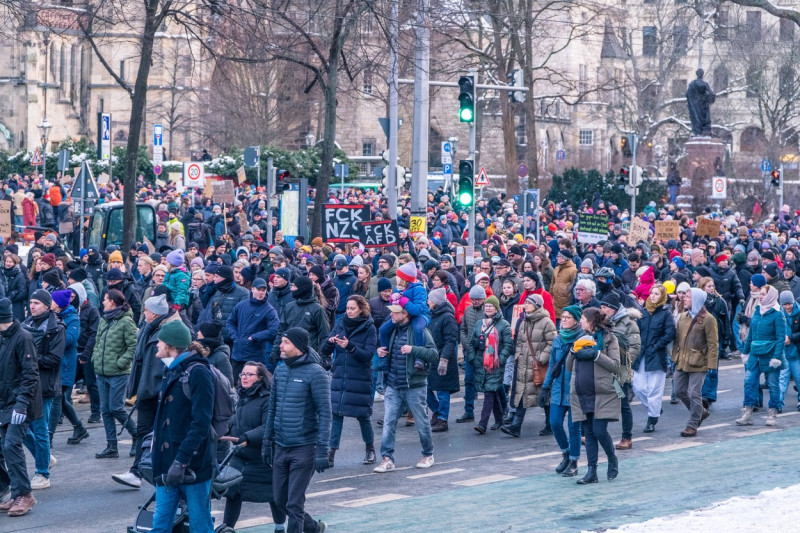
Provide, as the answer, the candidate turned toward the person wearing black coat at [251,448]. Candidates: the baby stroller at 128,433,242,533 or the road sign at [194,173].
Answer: the road sign

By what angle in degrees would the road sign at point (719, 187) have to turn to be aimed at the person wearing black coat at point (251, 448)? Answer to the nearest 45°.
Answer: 0° — it already faces them

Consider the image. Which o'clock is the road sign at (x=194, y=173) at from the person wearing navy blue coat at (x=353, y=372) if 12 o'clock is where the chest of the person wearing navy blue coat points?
The road sign is roughly at 4 o'clock from the person wearing navy blue coat.

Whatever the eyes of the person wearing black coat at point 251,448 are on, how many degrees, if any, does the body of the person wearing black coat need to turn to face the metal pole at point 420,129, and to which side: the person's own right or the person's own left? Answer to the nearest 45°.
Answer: approximately 135° to the person's own right

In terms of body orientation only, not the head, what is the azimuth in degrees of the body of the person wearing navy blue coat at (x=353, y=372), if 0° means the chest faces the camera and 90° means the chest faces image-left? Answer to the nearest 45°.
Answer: approximately 45°

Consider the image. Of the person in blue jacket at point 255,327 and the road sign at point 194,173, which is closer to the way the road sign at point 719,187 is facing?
the person in blue jacket

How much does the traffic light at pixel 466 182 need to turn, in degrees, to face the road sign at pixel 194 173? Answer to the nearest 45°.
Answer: approximately 135° to its right

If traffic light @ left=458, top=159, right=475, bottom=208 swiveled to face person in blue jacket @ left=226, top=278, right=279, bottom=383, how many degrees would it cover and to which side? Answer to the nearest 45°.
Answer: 0° — it already faces them

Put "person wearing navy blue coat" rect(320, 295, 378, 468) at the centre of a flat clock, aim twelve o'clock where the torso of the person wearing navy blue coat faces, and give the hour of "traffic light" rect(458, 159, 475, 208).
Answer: The traffic light is roughly at 5 o'clock from the person wearing navy blue coat.
